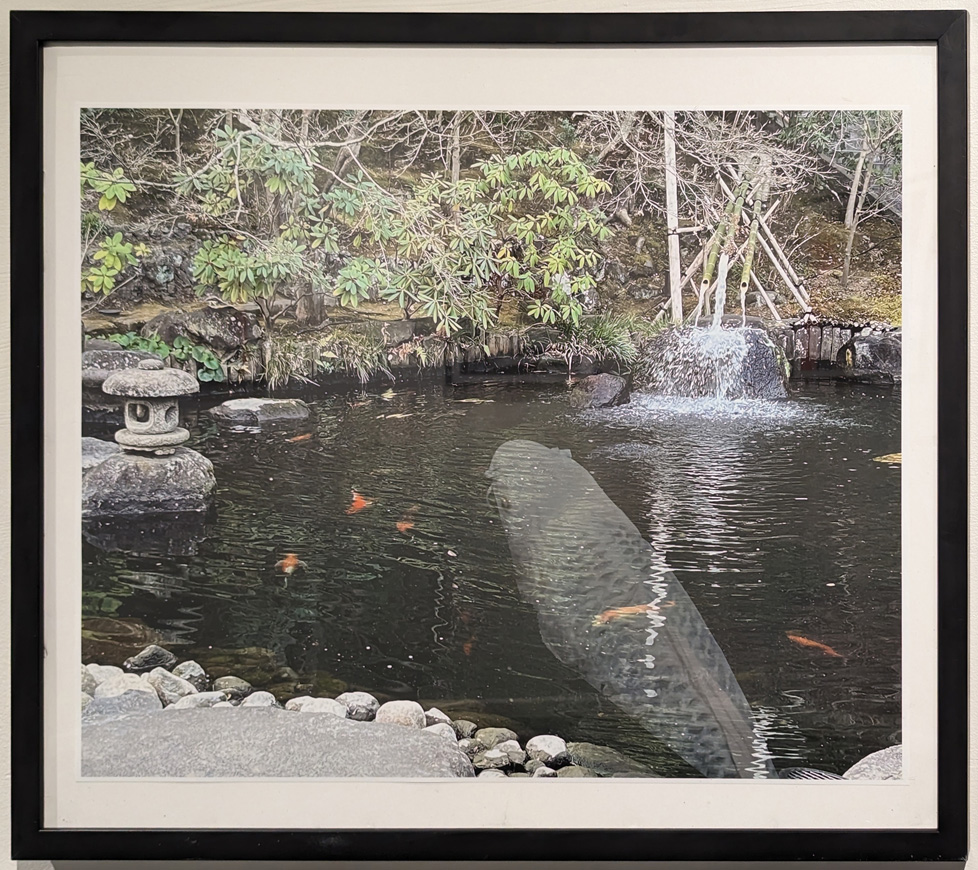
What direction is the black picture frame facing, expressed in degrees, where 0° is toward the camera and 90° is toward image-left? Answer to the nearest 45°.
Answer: approximately 0°
